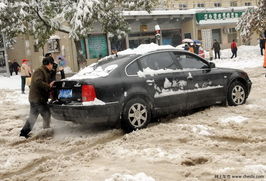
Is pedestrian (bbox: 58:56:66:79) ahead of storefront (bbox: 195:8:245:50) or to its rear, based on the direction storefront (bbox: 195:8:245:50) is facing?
ahead

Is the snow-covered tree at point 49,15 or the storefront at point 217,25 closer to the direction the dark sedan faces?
the storefront

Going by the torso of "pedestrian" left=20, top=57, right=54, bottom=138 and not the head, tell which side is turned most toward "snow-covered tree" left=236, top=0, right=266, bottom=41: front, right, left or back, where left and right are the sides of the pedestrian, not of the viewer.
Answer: front

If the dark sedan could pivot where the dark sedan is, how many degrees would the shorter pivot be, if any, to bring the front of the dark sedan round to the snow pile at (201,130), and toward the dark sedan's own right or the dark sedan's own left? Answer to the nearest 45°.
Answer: approximately 90° to the dark sedan's own right

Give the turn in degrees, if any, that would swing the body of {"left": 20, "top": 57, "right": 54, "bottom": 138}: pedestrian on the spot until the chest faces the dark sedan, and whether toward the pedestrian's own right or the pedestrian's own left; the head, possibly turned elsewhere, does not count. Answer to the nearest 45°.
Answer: approximately 45° to the pedestrian's own right

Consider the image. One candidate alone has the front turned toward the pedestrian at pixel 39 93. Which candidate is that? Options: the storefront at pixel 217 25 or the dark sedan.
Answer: the storefront

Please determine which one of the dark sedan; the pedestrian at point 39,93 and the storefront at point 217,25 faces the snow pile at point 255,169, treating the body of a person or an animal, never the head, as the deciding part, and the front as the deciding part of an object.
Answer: the storefront

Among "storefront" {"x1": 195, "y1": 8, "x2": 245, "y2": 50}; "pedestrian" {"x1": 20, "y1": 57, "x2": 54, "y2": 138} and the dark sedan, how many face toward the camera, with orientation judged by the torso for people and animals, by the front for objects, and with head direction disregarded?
1

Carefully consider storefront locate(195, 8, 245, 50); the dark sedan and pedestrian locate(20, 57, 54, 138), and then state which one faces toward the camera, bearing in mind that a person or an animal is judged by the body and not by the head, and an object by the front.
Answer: the storefront

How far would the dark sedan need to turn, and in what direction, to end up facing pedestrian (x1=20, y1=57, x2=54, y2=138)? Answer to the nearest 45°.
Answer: approximately 135° to its left

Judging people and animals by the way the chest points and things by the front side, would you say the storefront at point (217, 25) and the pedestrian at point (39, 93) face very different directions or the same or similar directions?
very different directions

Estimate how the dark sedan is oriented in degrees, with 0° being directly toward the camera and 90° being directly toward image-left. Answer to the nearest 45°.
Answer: approximately 225°
